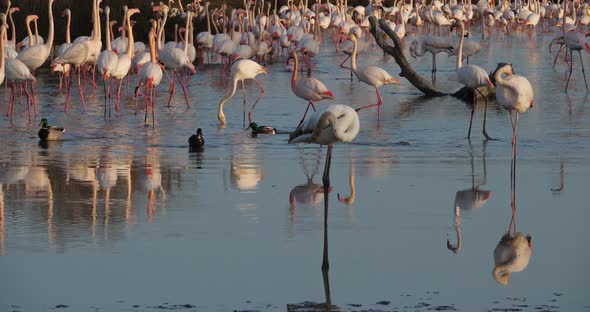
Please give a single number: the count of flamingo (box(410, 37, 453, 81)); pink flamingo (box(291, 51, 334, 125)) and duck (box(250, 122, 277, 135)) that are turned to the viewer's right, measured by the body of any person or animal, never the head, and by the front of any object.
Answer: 0

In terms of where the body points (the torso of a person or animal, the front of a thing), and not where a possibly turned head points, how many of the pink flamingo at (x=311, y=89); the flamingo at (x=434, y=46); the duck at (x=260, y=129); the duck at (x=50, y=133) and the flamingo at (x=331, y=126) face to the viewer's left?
4

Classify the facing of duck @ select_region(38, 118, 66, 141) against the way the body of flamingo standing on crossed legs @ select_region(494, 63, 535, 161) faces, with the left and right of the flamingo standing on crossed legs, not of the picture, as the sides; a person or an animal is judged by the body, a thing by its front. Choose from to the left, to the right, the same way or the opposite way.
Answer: the same way

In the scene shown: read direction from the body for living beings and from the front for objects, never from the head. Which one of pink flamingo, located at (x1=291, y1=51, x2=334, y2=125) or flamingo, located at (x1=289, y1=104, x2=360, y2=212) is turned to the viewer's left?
the pink flamingo

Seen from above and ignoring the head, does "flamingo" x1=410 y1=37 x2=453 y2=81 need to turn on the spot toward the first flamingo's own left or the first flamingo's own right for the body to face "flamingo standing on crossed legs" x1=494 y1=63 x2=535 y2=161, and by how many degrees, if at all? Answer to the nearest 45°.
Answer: approximately 90° to the first flamingo's own left

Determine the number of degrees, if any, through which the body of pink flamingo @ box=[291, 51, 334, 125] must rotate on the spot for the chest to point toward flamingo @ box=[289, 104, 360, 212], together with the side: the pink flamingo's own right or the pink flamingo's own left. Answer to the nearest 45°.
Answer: approximately 90° to the pink flamingo's own left

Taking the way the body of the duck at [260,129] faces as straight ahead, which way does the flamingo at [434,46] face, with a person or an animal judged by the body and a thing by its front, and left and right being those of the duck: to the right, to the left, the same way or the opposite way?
the same way

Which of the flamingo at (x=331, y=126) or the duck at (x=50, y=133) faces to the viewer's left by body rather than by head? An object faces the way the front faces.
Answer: the duck

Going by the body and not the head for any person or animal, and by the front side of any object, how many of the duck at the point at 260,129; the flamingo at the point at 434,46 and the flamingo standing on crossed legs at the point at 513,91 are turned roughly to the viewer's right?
0

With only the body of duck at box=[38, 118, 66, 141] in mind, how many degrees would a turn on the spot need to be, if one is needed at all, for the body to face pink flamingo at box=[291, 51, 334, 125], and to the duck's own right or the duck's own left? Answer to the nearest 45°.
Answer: approximately 180°

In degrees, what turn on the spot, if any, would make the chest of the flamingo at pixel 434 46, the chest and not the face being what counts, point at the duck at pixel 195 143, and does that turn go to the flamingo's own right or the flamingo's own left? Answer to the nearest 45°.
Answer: approximately 90° to the flamingo's own left

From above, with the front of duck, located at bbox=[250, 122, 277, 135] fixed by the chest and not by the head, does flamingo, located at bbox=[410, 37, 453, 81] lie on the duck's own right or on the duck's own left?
on the duck's own right

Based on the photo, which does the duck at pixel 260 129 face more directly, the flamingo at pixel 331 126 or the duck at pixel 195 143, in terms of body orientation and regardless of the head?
the duck

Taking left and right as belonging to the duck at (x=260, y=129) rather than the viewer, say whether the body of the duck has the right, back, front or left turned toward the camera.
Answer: left

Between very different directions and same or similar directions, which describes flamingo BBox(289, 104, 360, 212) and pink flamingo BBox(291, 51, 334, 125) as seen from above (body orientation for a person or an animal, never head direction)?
very different directions
